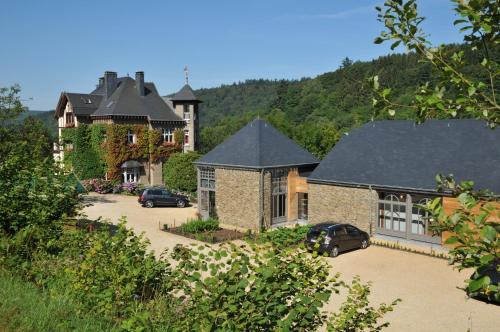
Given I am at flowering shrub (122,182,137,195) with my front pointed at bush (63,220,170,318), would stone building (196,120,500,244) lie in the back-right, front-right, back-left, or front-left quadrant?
front-left

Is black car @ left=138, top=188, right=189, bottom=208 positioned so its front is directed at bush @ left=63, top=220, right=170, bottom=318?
no

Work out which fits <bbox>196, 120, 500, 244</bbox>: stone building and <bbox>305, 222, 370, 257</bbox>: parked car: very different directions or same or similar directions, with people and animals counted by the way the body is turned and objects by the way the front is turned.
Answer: very different directions

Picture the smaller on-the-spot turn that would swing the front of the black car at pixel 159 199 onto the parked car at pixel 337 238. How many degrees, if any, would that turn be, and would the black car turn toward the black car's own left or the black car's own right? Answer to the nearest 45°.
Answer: approximately 45° to the black car's own right

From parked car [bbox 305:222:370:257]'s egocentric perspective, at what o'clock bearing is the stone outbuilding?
The stone outbuilding is roughly at 9 o'clock from the parked car.

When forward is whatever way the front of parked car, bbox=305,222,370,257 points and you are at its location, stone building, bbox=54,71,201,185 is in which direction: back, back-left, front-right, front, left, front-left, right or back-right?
left

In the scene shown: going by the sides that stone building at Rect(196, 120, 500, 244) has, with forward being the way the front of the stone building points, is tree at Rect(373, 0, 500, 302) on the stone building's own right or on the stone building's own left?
on the stone building's own left

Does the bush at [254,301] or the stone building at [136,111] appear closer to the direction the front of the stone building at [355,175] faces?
the bush

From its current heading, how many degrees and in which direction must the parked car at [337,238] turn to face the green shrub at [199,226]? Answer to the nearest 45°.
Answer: approximately 135° to its left

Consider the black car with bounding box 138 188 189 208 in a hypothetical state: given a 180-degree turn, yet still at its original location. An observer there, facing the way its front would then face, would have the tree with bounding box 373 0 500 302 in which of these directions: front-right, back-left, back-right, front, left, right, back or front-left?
left

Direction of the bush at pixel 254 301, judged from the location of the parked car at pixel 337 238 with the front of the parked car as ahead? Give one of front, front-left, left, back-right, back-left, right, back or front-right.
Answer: back-right

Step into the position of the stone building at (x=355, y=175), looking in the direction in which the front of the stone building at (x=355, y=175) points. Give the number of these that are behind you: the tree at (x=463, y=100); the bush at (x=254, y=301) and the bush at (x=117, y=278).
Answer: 0
